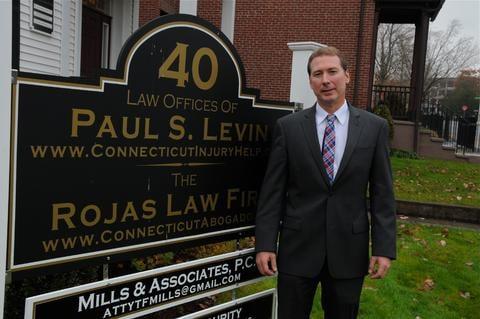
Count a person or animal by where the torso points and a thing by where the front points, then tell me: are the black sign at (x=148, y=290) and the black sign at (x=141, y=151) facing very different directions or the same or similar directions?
same or similar directions

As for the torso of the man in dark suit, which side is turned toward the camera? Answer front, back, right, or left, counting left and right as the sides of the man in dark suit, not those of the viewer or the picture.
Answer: front

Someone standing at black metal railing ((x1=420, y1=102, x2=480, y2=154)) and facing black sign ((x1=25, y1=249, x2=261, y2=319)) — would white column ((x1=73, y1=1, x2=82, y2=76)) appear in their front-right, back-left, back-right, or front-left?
front-right

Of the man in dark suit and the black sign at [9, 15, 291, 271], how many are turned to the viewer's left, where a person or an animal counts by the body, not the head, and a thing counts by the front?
0

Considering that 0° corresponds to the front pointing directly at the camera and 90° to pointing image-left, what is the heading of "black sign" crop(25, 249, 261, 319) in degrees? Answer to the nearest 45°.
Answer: approximately 315°

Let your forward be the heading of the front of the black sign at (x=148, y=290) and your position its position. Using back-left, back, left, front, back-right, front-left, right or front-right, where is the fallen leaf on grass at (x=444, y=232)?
left

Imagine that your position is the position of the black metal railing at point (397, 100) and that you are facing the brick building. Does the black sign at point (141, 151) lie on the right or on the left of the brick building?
left

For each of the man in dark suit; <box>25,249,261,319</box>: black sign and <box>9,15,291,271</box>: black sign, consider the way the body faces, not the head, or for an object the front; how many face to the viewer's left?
0

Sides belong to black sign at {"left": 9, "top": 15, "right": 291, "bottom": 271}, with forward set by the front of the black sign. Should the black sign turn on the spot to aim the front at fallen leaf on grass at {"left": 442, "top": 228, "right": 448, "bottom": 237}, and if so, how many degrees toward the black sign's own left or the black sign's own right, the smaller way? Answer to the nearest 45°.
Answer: approximately 90° to the black sign's own left

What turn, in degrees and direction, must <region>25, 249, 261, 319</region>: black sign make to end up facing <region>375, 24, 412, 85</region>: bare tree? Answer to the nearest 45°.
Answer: approximately 90° to its left

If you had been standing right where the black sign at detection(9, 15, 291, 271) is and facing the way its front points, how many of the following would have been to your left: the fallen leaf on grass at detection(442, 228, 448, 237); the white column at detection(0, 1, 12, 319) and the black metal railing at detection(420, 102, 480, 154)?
2

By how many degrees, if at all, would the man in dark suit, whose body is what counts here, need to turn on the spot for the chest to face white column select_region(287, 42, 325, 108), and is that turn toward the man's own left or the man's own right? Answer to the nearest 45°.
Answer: approximately 180°

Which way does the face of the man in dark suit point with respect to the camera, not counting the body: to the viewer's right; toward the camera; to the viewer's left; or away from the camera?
toward the camera

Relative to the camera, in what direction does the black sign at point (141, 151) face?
facing the viewer and to the right of the viewer

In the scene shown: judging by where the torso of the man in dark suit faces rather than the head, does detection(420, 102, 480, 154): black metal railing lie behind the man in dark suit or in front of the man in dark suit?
behind

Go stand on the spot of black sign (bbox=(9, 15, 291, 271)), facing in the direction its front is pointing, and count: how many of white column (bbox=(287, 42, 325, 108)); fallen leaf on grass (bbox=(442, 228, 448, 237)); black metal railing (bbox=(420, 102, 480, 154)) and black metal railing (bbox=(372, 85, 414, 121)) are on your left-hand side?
4
